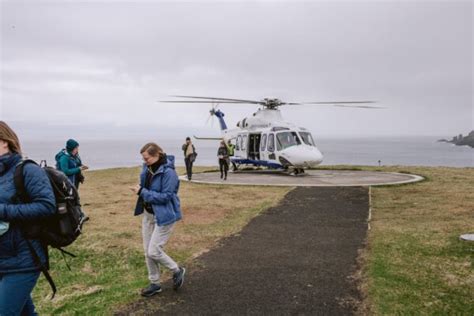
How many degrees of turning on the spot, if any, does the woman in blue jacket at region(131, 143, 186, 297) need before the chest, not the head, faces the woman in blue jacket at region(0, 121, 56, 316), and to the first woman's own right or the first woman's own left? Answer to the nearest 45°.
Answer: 0° — they already face them

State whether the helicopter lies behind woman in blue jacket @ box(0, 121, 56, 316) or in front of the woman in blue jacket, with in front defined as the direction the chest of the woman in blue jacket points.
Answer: behind

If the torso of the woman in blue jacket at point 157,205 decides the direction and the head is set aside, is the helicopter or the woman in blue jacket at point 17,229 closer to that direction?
the woman in blue jacket

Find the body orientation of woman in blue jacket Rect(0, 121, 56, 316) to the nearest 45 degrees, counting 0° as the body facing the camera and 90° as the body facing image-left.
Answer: approximately 45°

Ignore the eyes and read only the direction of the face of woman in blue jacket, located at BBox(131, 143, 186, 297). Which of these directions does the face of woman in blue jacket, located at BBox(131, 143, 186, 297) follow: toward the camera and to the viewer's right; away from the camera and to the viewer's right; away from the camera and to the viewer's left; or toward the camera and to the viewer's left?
toward the camera and to the viewer's left

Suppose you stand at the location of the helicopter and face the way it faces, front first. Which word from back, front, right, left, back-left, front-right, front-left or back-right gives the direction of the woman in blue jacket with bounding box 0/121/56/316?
front-right

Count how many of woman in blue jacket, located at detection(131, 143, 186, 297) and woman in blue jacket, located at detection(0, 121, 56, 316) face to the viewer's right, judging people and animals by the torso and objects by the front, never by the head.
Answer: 0

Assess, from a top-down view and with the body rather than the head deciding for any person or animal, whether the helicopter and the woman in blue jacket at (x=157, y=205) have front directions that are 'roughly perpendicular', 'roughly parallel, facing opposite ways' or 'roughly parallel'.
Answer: roughly perpendicular
